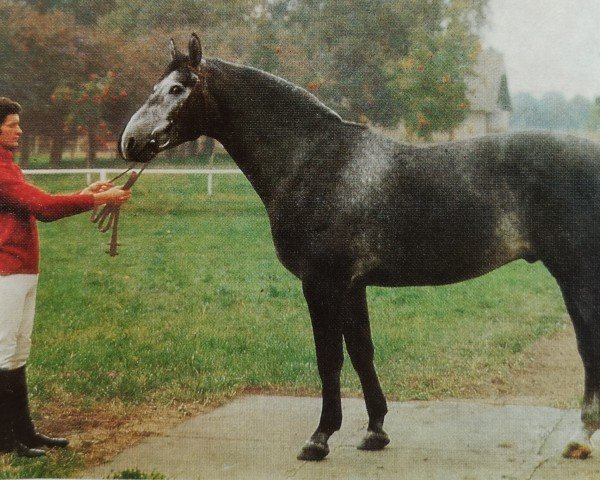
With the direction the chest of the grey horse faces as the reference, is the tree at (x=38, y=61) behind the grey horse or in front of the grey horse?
in front

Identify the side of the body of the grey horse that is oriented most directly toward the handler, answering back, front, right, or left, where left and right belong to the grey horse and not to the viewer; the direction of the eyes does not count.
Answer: front

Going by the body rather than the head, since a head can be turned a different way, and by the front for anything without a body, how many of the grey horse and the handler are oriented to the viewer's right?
1

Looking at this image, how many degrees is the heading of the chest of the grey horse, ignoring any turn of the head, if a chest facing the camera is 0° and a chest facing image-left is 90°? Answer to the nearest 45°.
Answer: approximately 90°

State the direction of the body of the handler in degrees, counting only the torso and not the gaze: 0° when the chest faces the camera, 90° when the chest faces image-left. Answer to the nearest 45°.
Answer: approximately 270°

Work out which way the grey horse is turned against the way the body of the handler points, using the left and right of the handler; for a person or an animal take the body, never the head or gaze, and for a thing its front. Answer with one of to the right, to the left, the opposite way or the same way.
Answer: the opposite way

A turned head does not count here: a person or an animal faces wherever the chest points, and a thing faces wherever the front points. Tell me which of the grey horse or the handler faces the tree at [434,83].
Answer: the handler

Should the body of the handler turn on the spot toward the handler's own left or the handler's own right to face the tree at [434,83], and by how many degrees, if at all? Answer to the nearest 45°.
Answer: approximately 90° to the handler's own left

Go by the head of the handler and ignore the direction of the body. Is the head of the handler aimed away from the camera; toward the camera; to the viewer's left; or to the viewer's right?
to the viewer's right
